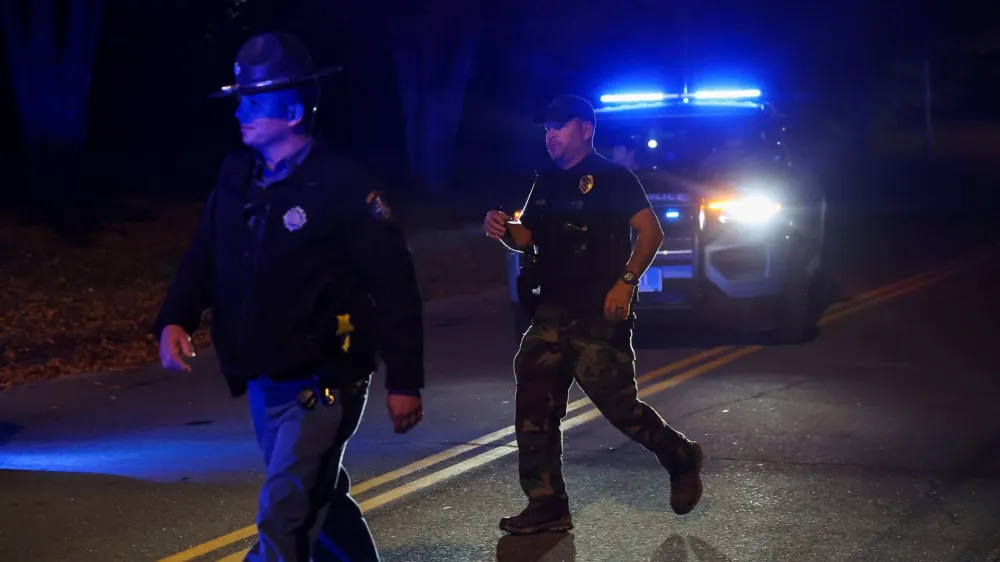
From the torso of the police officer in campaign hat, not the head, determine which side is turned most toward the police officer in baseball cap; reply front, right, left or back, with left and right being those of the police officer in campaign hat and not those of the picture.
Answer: back

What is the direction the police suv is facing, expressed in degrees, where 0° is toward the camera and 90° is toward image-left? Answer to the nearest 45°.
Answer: approximately 0°

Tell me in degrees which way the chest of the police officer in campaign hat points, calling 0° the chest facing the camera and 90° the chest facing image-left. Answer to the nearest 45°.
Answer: approximately 45°

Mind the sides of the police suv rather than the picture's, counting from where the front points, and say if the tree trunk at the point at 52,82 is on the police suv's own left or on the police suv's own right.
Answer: on the police suv's own right

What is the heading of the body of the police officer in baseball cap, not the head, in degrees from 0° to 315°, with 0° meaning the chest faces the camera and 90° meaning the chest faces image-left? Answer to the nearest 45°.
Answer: approximately 45°

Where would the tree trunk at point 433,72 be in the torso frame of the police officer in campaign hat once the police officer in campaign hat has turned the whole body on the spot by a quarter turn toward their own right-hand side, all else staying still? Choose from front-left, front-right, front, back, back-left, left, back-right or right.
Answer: front-right

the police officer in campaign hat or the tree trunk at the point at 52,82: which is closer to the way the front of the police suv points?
the police officer in campaign hat

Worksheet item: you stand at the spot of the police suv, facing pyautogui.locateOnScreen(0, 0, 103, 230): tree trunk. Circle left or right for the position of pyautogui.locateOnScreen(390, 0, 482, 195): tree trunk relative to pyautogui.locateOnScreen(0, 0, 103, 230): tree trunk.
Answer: right

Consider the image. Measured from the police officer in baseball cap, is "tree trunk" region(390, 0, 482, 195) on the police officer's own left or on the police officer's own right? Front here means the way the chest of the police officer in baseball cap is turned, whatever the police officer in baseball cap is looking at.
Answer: on the police officer's own right
